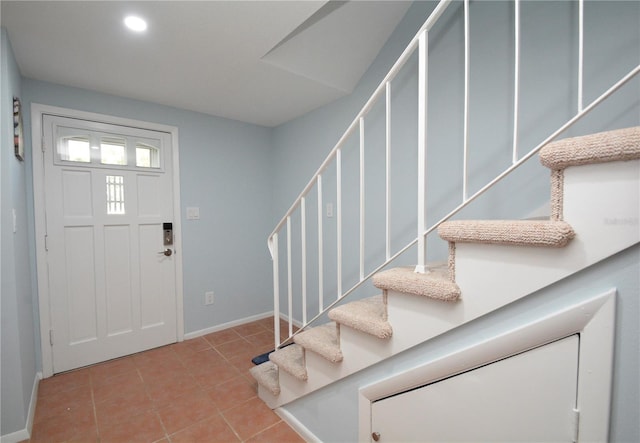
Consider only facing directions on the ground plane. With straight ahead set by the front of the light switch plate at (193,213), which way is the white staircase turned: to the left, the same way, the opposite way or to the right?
the opposite way

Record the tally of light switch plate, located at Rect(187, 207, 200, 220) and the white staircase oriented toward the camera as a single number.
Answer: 1

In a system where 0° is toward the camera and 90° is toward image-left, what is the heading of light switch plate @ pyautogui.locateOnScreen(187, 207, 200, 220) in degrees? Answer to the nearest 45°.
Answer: approximately 0°

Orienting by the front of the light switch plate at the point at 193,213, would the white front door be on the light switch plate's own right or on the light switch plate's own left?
on the light switch plate's own right

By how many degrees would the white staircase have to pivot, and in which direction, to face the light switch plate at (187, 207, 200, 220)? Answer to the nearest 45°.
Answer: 0° — it already faces it

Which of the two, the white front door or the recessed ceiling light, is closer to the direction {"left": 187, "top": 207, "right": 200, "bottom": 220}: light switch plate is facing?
the recessed ceiling light

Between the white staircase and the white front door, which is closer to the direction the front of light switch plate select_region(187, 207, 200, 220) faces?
the white staircase

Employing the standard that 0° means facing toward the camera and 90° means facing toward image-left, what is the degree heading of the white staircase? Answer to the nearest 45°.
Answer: approximately 135°

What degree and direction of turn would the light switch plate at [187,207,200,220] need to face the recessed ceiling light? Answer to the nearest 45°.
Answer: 0° — it already faces it
